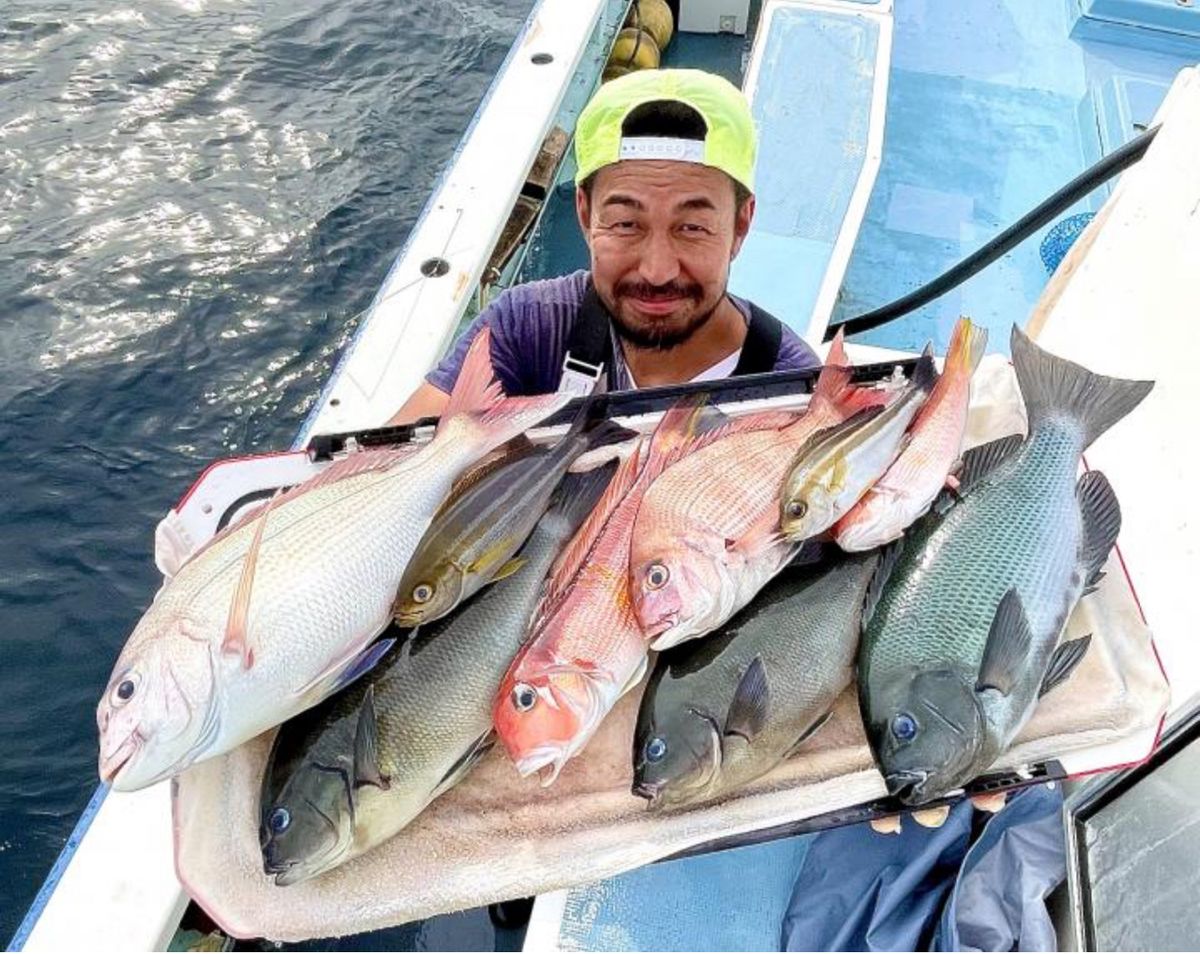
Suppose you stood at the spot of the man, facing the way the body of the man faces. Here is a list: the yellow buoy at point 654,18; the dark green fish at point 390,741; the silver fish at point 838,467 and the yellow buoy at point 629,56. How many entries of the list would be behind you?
2

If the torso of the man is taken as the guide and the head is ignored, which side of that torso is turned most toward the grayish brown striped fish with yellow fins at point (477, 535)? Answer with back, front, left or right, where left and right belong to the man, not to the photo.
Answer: front

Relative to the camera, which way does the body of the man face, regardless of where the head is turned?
toward the camera

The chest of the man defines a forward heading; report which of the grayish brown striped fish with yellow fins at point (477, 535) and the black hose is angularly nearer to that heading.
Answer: the grayish brown striped fish with yellow fins

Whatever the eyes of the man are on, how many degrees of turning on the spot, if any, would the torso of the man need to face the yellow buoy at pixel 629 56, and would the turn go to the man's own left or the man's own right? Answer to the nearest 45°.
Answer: approximately 180°

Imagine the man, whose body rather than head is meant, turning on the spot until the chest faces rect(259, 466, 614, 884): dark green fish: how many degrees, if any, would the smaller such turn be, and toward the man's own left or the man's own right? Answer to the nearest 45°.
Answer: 0° — they already face it

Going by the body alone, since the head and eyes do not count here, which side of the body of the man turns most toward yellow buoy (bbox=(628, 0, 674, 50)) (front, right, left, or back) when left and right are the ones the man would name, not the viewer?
back

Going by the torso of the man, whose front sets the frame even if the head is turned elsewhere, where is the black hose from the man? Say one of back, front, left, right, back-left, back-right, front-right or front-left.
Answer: back-left

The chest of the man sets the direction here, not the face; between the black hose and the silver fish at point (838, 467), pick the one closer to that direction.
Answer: the silver fish

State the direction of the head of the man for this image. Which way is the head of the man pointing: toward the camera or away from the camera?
toward the camera
